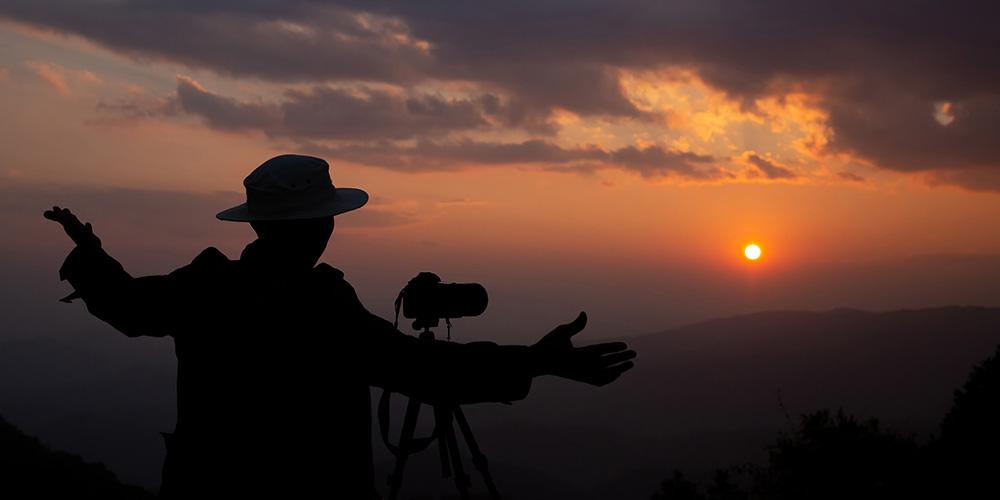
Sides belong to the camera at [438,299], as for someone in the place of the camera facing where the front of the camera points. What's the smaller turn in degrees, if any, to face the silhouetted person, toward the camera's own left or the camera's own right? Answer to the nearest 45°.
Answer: approximately 135° to the camera's own right

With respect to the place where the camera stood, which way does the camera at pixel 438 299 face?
facing to the right of the viewer
